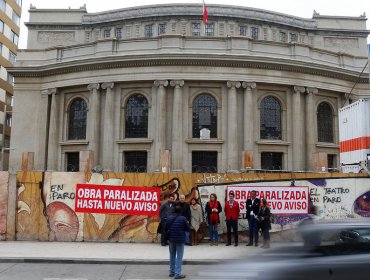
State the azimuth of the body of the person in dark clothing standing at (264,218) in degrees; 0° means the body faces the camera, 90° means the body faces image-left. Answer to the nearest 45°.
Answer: approximately 45°

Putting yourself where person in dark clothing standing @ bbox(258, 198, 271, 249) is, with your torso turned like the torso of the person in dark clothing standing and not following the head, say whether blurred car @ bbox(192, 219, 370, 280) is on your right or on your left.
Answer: on your left

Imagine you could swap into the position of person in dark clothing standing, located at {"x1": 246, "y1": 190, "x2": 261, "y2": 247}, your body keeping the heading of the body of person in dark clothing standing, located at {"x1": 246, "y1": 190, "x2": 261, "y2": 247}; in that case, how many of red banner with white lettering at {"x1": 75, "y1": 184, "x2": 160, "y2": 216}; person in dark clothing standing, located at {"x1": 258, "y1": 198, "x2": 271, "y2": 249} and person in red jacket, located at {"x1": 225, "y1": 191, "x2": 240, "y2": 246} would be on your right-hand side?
2

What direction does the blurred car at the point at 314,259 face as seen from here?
to the viewer's left

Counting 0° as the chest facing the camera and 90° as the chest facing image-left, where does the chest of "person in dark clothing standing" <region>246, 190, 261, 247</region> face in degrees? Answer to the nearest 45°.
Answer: approximately 0°
